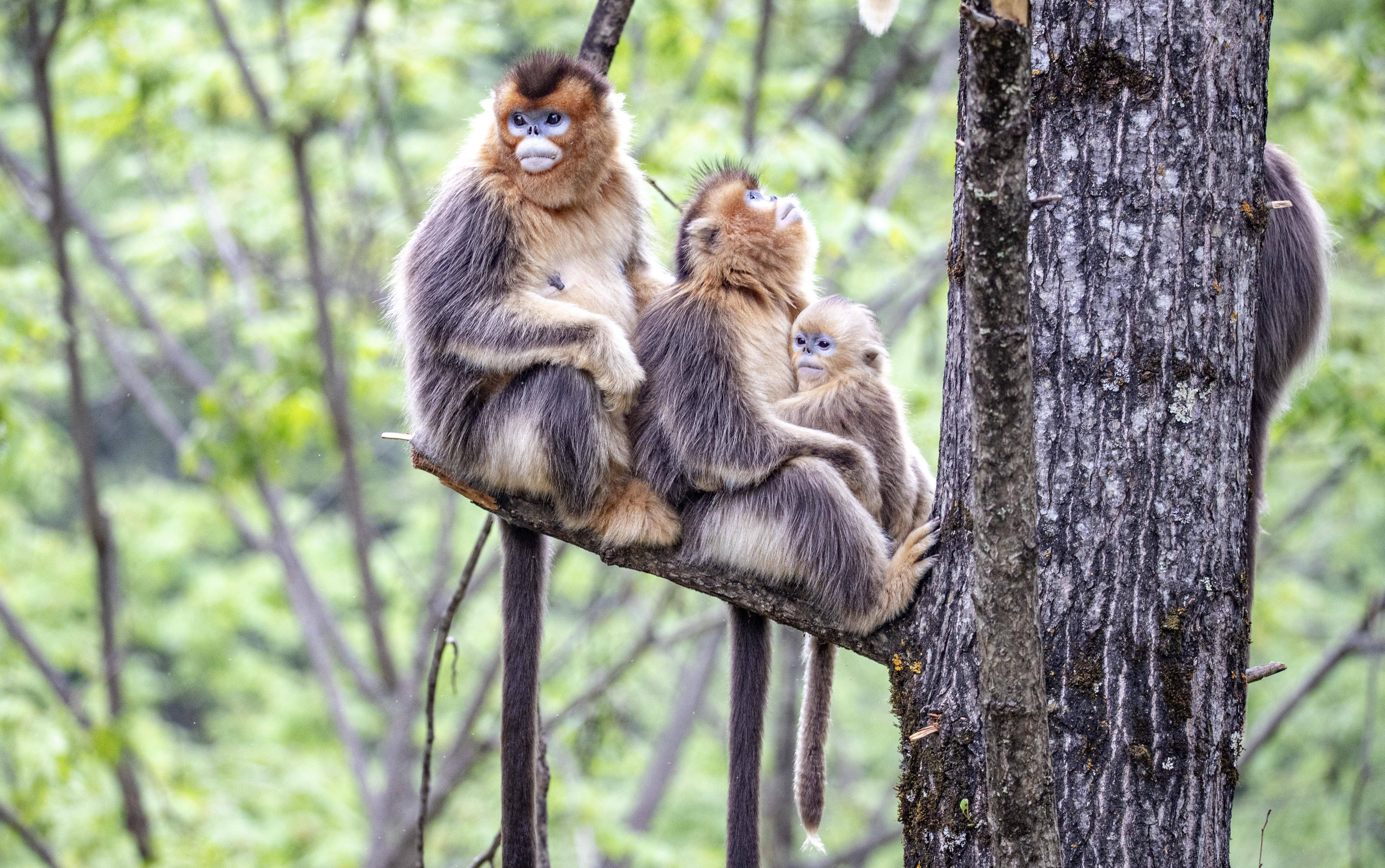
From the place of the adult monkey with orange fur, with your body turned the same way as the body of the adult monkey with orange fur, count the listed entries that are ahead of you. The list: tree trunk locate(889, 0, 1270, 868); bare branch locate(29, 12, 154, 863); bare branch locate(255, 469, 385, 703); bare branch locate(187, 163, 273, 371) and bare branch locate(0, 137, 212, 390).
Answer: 1

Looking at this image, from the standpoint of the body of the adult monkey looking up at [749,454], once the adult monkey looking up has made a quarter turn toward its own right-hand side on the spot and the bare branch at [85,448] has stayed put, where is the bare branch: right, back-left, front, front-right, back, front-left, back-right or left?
back-right

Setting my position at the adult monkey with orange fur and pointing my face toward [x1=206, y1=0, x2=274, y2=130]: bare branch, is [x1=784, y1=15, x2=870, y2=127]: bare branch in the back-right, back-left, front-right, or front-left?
front-right

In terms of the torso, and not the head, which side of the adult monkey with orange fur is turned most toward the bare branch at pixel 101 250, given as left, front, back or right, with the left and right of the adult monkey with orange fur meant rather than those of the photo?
back

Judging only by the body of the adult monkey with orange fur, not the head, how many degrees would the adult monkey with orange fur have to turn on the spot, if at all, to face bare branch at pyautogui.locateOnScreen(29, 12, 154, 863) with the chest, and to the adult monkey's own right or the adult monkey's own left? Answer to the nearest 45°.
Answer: approximately 180°

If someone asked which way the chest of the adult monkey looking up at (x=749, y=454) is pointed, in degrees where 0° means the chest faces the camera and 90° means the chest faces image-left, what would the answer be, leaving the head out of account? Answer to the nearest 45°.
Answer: approximately 270°

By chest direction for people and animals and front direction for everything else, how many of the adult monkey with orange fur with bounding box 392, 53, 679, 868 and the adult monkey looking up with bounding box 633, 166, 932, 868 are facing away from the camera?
0
